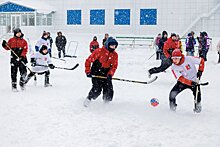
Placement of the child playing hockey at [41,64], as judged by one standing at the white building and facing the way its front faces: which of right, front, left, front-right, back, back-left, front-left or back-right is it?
front

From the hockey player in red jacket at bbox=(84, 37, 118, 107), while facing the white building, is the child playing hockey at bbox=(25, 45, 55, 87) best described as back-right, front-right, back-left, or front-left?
front-left

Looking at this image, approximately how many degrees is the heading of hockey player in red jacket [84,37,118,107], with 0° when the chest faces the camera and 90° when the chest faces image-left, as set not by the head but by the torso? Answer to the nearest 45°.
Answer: approximately 315°

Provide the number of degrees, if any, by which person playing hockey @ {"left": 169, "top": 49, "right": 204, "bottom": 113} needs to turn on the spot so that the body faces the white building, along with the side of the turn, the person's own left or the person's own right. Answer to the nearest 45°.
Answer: approximately 135° to the person's own right

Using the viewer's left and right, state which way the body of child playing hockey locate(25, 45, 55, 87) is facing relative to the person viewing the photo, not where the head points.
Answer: facing the viewer and to the right of the viewer

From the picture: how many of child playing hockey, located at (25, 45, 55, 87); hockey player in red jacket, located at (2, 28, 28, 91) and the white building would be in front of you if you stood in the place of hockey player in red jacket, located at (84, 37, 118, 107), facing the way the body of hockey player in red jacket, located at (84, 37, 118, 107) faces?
0

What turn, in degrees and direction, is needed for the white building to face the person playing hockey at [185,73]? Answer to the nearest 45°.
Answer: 0° — it already faces them

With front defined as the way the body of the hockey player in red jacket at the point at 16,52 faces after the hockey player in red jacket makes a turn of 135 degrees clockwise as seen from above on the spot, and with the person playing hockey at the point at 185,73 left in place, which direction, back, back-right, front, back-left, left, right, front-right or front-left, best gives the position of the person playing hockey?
back

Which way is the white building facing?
toward the camera

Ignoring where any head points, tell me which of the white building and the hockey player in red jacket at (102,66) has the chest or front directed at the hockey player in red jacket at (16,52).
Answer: the white building

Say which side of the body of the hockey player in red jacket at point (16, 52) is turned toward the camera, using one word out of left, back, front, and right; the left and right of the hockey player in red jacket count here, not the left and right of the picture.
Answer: front

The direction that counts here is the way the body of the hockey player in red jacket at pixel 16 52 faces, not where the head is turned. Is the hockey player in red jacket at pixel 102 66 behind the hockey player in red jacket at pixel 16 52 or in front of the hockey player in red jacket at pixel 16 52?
in front

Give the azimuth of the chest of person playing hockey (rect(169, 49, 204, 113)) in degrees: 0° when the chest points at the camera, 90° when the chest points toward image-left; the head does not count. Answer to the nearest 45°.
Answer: approximately 45°

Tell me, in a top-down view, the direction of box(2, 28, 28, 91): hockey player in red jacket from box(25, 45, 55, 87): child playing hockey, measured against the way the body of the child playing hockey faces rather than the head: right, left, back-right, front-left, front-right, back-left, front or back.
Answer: right

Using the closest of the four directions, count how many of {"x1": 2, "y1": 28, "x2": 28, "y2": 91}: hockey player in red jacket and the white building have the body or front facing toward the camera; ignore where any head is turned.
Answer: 2

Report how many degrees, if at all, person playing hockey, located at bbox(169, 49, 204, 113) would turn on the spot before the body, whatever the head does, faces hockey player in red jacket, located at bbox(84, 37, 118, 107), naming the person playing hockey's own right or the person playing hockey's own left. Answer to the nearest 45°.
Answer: approximately 45° to the person playing hockey's own right
